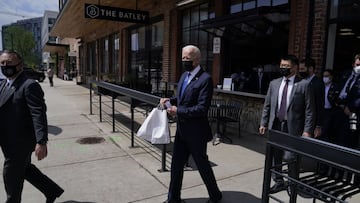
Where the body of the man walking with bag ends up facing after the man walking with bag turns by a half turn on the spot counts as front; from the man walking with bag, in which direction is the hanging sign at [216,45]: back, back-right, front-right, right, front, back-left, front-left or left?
front-left

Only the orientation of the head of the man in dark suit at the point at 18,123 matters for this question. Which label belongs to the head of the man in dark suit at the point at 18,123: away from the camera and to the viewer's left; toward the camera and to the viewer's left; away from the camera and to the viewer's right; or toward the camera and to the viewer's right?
toward the camera and to the viewer's left

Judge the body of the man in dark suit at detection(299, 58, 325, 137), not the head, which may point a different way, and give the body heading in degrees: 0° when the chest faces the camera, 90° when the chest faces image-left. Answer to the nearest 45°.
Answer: approximately 45°

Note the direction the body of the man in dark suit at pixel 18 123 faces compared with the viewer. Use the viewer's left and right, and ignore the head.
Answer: facing the viewer and to the left of the viewer

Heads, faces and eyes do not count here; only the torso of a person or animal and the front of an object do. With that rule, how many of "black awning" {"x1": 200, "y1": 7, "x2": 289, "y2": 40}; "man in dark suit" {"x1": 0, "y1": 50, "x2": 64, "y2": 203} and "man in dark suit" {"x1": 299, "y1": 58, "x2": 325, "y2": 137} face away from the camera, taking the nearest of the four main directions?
0

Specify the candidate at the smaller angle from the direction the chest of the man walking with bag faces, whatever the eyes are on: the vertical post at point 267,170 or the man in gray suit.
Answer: the vertical post

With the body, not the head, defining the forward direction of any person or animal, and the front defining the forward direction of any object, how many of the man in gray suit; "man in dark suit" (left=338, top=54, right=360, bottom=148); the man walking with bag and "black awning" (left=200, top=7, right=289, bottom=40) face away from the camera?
0

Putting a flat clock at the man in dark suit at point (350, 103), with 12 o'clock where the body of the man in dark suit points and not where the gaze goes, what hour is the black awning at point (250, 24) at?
The black awning is roughly at 3 o'clock from the man in dark suit.

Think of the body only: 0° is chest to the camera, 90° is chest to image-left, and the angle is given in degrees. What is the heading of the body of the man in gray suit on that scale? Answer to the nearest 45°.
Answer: approximately 45°

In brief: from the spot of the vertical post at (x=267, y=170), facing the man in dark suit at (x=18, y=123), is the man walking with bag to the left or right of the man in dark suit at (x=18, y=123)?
right

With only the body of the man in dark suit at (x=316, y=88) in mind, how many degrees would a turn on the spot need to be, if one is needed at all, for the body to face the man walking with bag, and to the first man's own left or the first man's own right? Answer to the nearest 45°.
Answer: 0° — they already face them
